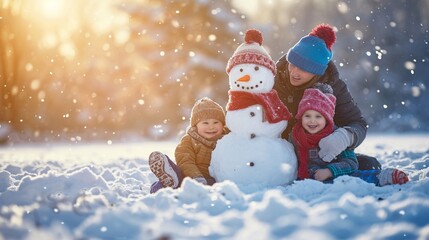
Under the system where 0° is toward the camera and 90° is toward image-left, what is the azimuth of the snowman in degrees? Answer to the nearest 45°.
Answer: approximately 0°

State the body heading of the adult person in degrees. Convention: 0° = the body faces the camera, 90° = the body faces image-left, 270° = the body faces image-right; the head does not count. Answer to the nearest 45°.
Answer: approximately 45°

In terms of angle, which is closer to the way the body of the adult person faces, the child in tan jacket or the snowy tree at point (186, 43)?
the child in tan jacket

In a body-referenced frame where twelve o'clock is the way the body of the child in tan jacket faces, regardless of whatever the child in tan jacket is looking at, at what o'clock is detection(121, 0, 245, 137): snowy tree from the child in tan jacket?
The snowy tree is roughly at 6 o'clock from the child in tan jacket.

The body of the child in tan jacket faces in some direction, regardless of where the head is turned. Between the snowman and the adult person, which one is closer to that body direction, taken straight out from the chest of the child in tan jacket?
the snowman

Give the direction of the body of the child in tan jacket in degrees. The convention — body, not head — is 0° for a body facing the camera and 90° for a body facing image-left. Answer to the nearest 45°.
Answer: approximately 0°

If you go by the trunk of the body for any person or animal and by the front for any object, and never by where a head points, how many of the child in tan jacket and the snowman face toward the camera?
2
